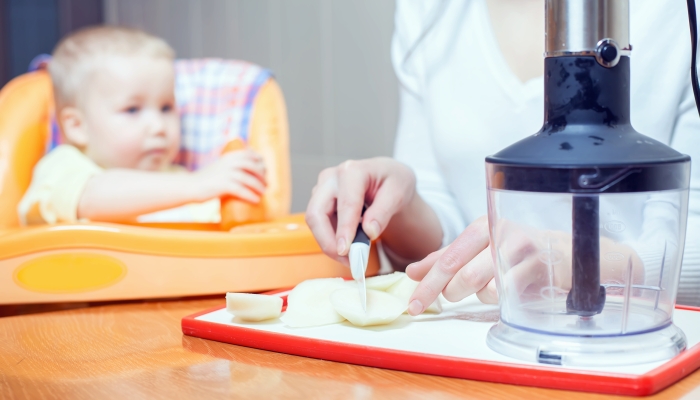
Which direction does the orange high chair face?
toward the camera

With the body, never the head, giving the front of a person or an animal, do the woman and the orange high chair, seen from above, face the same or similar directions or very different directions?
same or similar directions

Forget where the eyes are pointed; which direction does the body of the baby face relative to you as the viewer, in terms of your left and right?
facing the viewer and to the right of the viewer

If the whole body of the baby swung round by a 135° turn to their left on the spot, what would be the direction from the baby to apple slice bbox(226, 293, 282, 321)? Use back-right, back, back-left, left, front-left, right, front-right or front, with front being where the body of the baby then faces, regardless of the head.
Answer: back

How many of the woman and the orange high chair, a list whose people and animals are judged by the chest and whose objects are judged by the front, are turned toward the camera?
2

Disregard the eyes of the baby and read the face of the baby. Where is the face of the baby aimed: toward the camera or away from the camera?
toward the camera

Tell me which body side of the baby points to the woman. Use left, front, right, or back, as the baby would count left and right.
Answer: front
